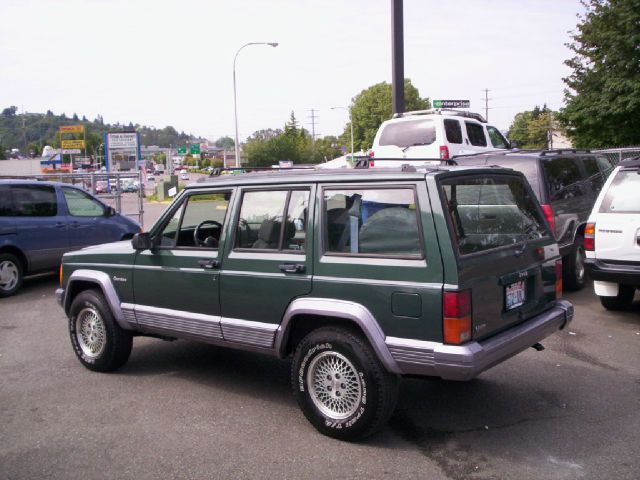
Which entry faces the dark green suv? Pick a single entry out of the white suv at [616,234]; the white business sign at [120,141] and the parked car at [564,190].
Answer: the white business sign

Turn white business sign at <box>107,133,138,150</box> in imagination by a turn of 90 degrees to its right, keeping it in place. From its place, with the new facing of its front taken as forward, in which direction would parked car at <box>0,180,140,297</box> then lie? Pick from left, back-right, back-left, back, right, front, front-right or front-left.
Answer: left

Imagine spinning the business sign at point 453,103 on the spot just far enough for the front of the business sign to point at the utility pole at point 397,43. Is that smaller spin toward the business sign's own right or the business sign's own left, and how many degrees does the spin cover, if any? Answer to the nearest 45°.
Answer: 0° — it already faces it

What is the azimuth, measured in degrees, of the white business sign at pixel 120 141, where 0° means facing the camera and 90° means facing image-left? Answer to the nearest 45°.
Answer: approximately 0°

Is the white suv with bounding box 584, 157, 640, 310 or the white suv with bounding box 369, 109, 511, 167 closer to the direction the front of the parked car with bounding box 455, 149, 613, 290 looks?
the white suv with bounding box 369, 109, 511, 167

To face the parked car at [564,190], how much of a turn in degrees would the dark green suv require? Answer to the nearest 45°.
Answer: approximately 90° to its right

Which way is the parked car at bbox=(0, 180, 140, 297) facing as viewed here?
to the viewer's right

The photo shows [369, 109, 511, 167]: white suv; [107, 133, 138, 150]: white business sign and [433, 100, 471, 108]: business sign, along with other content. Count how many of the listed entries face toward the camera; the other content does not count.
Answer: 2

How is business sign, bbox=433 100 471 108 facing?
toward the camera

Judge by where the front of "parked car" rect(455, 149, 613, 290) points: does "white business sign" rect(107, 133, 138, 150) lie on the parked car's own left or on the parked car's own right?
on the parked car's own left

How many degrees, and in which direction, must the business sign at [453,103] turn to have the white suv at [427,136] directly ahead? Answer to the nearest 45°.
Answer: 0° — it already faces it

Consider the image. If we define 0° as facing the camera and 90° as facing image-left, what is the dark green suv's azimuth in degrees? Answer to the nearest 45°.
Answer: approximately 135°

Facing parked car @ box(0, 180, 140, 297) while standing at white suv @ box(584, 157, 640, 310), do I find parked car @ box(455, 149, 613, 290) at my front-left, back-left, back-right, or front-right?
front-right

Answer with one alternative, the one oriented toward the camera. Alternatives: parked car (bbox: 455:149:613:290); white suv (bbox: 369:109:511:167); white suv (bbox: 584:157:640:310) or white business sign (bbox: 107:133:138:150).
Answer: the white business sign

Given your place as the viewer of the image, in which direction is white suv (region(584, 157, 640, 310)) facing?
facing away from the viewer and to the right of the viewer

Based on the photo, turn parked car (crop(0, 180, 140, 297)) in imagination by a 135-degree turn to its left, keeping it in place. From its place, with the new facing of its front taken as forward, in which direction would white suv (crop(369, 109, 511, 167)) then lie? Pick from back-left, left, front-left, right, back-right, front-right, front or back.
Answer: back-right

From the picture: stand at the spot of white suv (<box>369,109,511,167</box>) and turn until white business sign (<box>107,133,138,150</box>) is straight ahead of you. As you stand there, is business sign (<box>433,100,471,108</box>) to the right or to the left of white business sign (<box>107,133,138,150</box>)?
right

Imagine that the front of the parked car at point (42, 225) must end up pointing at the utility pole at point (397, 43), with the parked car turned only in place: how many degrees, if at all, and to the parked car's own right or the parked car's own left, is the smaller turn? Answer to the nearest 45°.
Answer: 0° — it already faces it
